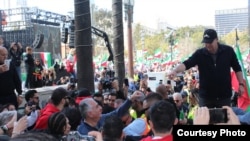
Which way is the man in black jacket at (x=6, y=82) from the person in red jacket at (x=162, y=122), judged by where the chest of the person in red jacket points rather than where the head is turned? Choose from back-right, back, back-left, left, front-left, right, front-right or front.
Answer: front-left

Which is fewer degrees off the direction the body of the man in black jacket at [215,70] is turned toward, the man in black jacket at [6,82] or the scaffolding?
the man in black jacket

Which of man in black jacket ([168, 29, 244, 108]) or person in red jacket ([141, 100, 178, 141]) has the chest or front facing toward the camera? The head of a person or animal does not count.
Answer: the man in black jacket

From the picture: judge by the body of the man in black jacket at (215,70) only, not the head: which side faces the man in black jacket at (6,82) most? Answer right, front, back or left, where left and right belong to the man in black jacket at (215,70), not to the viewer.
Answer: right

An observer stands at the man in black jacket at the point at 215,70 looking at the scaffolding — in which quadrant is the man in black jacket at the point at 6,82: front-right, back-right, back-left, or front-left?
front-left

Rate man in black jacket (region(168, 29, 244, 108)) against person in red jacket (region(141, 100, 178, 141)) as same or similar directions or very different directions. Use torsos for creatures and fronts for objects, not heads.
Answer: very different directions

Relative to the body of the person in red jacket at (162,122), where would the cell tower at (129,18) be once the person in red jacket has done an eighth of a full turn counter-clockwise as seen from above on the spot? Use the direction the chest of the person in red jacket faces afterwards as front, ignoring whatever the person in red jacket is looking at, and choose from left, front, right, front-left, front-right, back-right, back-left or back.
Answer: front-right

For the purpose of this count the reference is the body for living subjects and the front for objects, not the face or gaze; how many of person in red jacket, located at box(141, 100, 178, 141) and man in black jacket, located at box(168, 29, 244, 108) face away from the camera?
1

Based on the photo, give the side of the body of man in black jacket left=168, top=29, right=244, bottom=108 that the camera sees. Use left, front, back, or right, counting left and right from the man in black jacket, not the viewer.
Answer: front

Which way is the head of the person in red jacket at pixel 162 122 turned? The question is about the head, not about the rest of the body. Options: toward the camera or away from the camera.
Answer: away from the camera

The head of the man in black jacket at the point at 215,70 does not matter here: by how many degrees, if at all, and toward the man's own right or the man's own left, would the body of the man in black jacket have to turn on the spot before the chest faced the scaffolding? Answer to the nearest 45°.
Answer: approximately 135° to the man's own right

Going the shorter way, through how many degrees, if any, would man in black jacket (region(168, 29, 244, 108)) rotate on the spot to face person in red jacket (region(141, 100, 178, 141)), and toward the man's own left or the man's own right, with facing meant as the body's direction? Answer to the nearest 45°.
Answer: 0° — they already face them

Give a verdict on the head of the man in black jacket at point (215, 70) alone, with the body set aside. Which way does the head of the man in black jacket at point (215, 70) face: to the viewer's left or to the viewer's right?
to the viewer's left

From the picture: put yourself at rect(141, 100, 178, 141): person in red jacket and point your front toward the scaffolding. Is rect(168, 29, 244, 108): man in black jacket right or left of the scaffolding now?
right

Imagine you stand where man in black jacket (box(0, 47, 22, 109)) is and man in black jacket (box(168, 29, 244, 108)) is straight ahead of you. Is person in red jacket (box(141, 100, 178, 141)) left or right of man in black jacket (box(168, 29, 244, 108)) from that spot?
right

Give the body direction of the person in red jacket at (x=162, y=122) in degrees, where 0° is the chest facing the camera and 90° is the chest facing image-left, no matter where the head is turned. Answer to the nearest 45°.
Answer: approximately 180°
